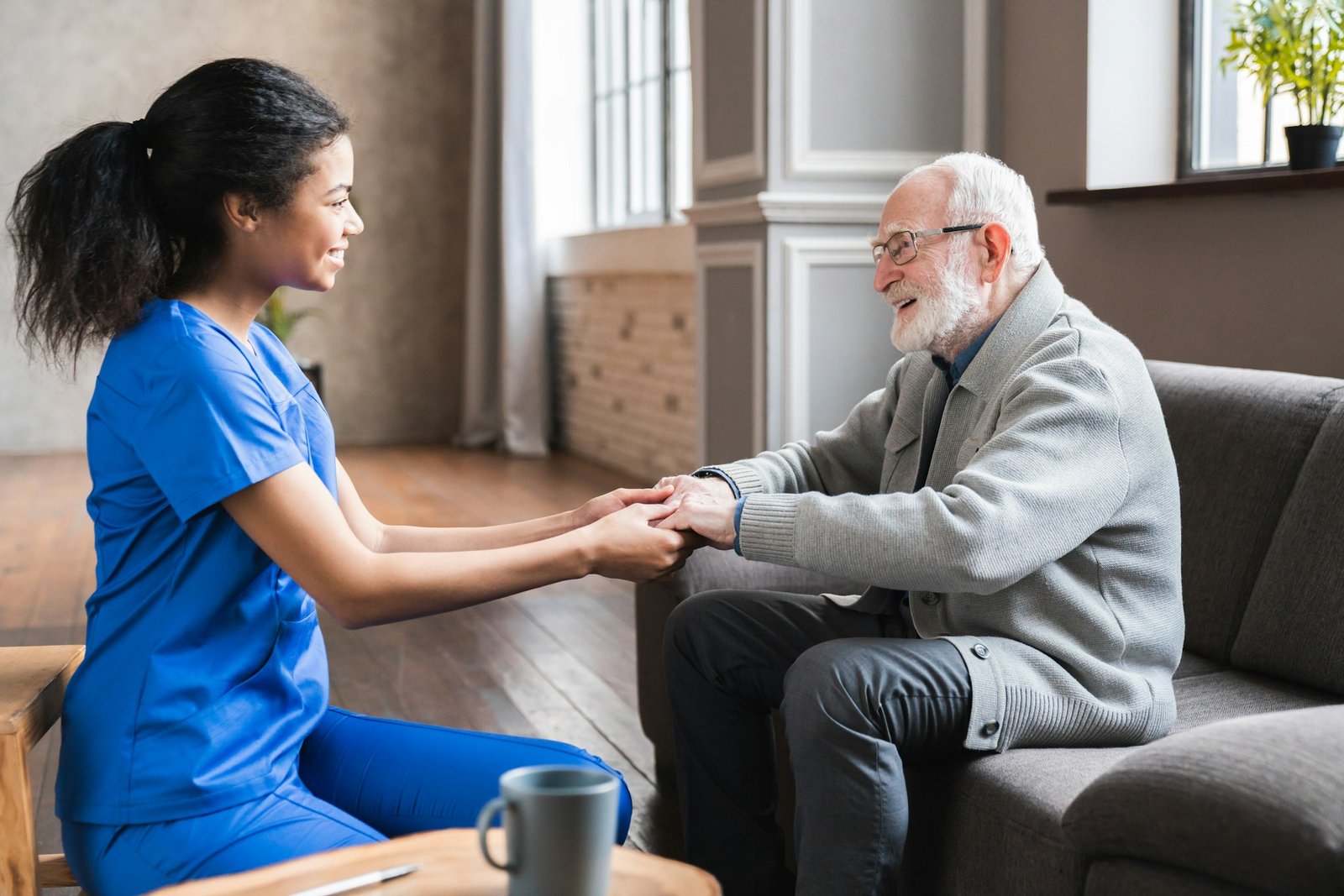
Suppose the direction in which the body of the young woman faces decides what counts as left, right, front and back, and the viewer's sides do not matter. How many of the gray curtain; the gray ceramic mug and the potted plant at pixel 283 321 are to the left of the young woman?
2

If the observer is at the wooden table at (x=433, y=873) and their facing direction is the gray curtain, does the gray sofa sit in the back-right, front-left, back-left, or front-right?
front-right

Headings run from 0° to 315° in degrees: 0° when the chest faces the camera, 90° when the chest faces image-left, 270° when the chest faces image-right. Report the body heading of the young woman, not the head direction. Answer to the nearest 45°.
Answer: approximately 270°

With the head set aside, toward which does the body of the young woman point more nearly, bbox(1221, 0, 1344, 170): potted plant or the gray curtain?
the potted plant

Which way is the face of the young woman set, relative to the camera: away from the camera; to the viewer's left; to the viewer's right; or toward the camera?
to the viewer's right

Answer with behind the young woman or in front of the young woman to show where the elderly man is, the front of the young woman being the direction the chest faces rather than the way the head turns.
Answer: in front

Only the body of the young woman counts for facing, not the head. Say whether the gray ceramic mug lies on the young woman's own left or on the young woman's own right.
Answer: on the young woman's own right

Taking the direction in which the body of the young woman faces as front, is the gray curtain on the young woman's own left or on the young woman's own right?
on the young woman's own left

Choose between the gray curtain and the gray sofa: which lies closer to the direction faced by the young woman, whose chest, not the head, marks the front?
the gray sofa

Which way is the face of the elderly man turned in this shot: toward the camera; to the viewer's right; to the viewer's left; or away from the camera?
to the viewer's left

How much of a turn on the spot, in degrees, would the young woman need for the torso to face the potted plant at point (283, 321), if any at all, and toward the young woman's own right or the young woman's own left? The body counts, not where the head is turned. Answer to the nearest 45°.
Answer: approximately 90° to the young woman's own left

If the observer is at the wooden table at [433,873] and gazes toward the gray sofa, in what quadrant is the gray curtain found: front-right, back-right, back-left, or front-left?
front-left

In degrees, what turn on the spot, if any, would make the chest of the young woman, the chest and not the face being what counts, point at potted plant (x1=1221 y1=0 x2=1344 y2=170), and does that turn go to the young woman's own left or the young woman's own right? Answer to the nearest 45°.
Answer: approximately 45° to the young woman's own left
